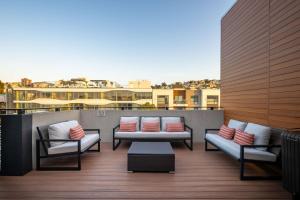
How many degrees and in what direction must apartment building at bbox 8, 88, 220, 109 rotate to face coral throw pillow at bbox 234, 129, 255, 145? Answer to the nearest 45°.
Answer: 0° — it already faces it

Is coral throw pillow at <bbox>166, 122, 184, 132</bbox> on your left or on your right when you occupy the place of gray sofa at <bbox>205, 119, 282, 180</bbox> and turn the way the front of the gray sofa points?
on your right

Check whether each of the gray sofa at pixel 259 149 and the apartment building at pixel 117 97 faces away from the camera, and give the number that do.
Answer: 0

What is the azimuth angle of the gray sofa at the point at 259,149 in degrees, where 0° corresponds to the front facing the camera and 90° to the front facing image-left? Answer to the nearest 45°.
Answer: approximately 45°

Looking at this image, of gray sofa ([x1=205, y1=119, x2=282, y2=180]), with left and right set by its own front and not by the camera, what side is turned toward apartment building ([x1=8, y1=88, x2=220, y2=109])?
right

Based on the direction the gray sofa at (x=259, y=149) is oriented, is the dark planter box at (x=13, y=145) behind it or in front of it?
in front

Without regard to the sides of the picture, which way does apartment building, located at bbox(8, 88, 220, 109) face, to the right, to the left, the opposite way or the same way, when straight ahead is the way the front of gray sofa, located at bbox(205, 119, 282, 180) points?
to the left

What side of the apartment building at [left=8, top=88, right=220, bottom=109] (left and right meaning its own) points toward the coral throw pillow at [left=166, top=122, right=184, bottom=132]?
front

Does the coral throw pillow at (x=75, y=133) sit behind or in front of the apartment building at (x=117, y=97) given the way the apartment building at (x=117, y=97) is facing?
in front

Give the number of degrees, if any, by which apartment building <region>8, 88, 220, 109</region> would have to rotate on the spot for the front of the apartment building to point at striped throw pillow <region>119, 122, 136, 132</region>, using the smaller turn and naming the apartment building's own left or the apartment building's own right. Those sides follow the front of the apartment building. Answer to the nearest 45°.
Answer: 0° — it already faces it

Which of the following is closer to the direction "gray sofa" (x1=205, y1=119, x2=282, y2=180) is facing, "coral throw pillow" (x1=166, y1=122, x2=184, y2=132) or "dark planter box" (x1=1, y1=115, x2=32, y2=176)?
the dark planter box

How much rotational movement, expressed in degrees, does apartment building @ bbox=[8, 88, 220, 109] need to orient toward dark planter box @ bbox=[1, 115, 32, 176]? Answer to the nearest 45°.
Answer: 0° — it already faces it
